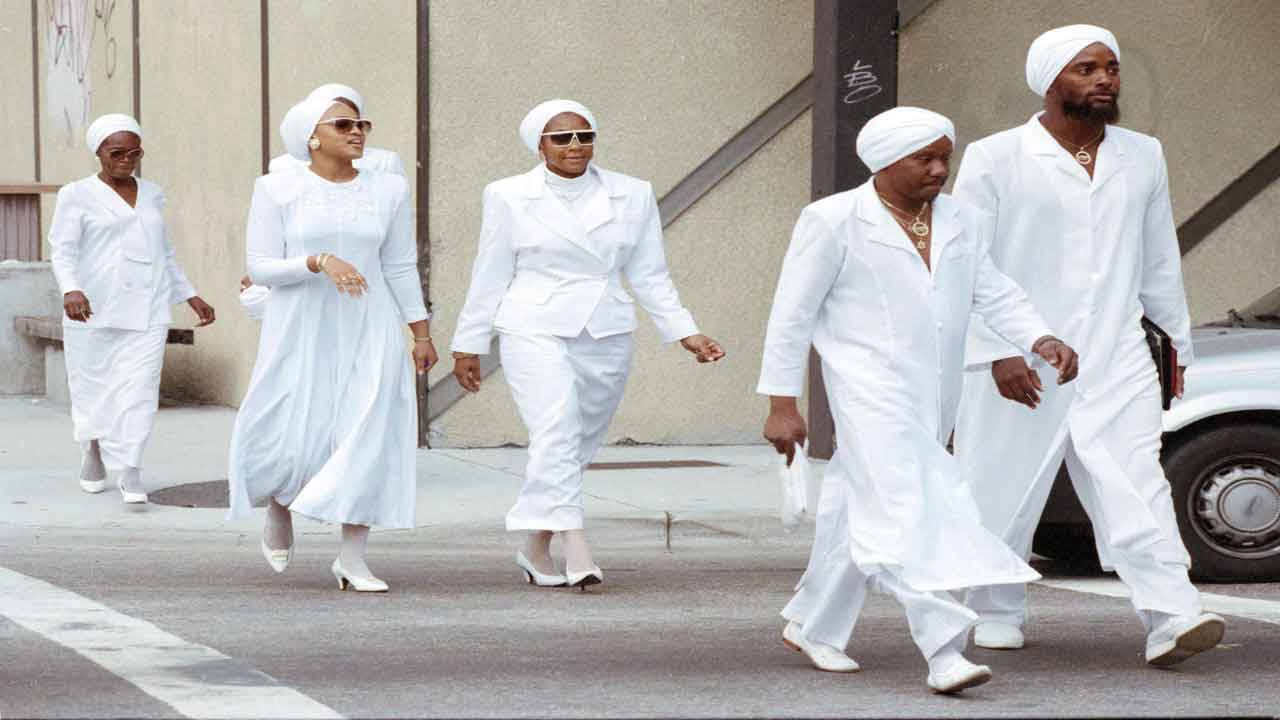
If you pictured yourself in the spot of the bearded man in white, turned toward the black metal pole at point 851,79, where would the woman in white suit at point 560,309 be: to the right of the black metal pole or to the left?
left

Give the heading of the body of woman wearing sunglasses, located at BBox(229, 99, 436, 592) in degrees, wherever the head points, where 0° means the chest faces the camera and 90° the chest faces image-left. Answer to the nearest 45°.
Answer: approximately 315°

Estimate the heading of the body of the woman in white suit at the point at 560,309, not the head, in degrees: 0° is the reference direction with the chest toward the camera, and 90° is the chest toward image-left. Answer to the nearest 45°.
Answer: approximately 315°

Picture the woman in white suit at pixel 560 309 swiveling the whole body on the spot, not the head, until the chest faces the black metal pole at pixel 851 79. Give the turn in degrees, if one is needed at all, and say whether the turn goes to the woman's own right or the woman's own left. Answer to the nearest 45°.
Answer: approximately 90° to the woman's own left

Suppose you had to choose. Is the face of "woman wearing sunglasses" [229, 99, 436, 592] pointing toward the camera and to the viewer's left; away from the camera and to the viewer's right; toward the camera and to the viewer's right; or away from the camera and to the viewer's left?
toward the camera and to the viewer's right

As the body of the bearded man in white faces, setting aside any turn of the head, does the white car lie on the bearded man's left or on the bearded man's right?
on the bearded man's left

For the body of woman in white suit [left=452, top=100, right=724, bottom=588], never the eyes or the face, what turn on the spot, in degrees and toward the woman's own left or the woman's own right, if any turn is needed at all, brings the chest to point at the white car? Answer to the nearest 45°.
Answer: approximately 45° to the woman's own left
